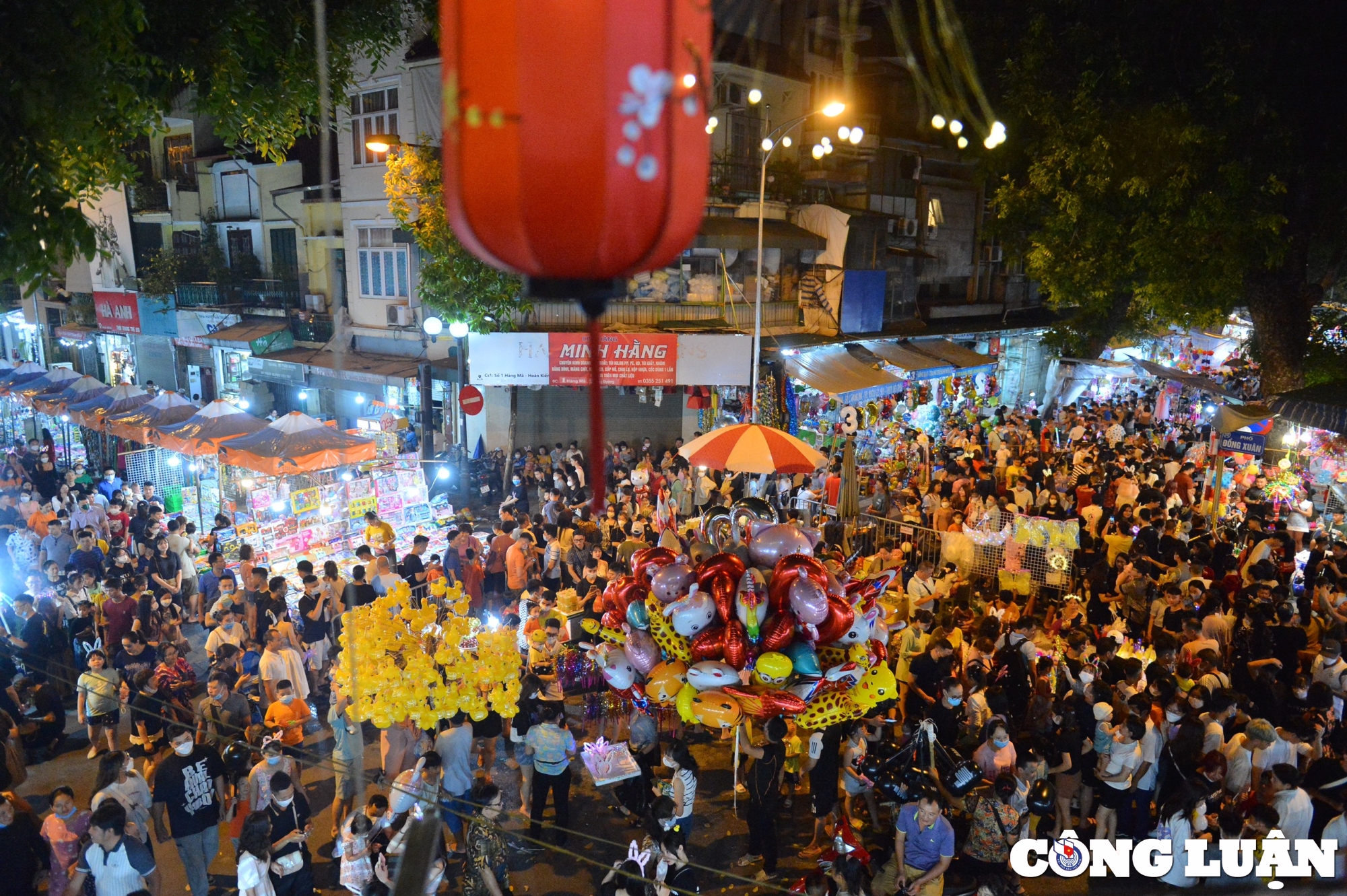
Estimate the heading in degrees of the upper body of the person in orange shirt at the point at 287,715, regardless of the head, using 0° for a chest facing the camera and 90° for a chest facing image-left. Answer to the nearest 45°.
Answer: approximately 0°

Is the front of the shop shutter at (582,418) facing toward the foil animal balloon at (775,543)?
yes

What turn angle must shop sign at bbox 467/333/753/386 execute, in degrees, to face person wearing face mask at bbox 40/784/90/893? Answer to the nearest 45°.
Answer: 0° — it already faces them

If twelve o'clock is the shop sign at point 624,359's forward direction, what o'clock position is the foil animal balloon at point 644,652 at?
The foil animal balloon is roughly at 12 o'clock from the shop sign.

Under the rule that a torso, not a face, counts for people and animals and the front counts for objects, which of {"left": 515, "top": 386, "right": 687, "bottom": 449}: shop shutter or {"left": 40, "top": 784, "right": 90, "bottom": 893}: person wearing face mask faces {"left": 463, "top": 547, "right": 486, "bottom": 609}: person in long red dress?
the shop shutter
